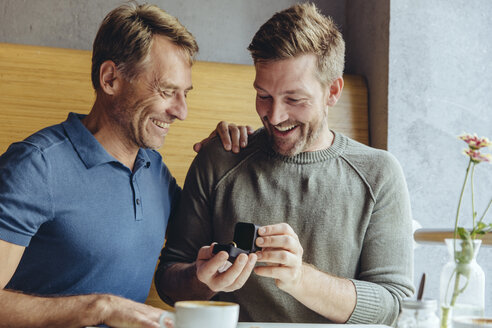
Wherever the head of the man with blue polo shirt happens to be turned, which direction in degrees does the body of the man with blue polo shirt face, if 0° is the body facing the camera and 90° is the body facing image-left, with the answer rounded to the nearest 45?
approximately 315°

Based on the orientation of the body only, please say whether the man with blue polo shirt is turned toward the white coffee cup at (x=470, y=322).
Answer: yes

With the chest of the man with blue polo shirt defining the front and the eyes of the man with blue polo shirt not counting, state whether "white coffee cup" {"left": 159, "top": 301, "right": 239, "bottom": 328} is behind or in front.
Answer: in front

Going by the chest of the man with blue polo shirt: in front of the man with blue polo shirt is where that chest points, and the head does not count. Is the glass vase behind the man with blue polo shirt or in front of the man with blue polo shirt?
in front
